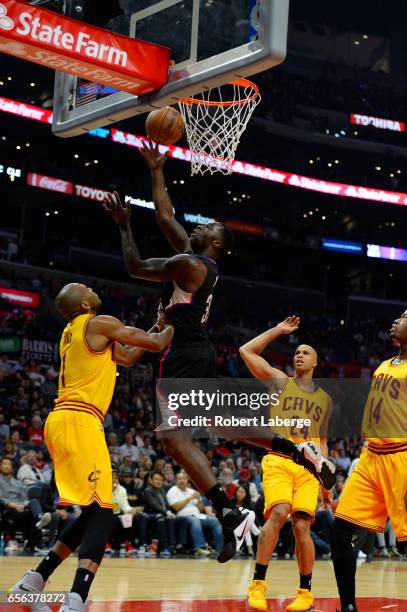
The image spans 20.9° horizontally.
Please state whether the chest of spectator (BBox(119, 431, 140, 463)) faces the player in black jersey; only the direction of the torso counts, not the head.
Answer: yes

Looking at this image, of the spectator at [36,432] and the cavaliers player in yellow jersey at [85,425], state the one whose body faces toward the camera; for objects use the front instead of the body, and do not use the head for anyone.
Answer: the spectator

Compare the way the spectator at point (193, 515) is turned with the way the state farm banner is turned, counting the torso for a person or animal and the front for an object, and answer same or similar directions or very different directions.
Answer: same or similar directions

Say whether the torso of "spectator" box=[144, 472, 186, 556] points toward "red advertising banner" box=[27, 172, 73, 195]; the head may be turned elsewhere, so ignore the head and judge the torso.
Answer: no

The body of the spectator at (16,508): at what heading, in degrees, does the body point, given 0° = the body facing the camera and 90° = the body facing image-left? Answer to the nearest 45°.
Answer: approximately 315°

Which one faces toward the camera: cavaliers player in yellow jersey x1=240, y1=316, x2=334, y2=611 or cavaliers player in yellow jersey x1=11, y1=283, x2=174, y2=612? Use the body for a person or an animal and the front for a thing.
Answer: cavaliers player in yellow jersey x1=240, y1=316, x2=334, y2=611

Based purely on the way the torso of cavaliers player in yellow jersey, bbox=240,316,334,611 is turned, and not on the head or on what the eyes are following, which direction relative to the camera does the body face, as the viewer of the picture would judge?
toward the camera

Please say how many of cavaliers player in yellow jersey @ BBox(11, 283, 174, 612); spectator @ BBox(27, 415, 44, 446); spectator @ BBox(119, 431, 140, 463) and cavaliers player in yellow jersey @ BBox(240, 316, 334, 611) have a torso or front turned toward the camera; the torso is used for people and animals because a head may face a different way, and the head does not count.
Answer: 3

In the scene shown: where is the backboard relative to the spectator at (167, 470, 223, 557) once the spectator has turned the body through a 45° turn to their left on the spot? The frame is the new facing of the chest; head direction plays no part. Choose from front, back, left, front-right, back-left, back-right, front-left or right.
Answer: right

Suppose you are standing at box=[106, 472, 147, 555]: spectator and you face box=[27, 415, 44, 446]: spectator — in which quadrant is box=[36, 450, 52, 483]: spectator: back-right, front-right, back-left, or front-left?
front-left

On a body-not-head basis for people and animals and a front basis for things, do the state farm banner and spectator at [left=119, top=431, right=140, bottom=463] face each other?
no

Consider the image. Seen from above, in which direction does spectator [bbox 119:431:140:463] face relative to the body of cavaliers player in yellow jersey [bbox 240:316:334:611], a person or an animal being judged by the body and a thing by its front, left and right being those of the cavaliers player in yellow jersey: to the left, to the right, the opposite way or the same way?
the same way

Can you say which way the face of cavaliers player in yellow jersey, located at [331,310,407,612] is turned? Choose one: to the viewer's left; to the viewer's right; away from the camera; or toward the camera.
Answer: to the viewer's left

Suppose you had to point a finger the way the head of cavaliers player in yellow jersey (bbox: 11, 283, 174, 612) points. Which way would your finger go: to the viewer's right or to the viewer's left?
to the viewer's right

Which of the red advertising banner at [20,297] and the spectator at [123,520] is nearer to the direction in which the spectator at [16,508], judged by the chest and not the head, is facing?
the spectator

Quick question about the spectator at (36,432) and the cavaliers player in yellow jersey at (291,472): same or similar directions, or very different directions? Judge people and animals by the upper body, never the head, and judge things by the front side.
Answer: same or similar directions
